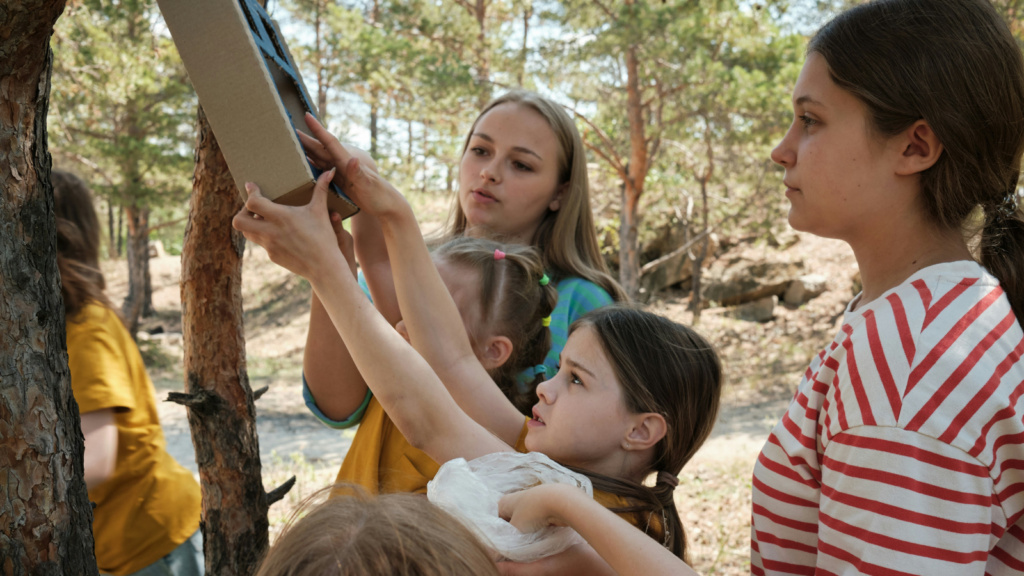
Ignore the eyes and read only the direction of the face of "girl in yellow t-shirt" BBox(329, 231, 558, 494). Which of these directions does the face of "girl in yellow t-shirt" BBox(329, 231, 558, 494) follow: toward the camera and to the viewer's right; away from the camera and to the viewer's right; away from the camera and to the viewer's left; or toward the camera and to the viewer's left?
away from the camera and to the viewer's left

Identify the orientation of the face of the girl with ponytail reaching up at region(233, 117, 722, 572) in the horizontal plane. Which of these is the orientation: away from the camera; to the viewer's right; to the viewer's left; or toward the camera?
to the viewer's left

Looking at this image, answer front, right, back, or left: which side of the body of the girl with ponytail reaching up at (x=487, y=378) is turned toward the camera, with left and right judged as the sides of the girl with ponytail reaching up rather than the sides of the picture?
left

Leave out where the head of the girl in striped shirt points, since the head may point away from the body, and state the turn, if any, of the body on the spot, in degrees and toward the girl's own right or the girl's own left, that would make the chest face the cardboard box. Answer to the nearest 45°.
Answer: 0° — they already face it

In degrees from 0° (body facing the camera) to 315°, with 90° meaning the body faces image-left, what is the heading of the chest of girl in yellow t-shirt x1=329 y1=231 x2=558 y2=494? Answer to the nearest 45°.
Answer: approximately 90°

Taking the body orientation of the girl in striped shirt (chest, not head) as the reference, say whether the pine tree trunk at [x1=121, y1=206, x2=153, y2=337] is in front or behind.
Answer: in front

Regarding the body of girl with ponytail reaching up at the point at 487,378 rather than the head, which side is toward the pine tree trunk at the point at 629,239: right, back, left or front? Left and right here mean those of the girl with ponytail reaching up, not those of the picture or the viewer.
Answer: right

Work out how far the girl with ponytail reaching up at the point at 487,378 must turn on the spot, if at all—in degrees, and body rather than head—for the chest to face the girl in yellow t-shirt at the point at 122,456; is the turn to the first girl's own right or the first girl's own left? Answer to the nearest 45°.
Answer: approximately 45° to the first girl's own right
